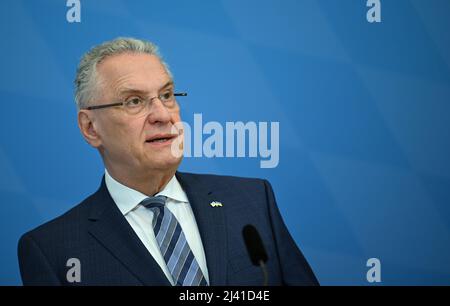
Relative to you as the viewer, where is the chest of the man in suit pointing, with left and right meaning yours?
facing the viewer and to the right of the viewer

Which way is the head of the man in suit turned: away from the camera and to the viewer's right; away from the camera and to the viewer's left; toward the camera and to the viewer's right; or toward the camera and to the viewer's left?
toward the camera and to the viewer's right

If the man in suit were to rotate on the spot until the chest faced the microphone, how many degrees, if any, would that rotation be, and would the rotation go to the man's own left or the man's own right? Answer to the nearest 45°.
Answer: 0° — they already face it
